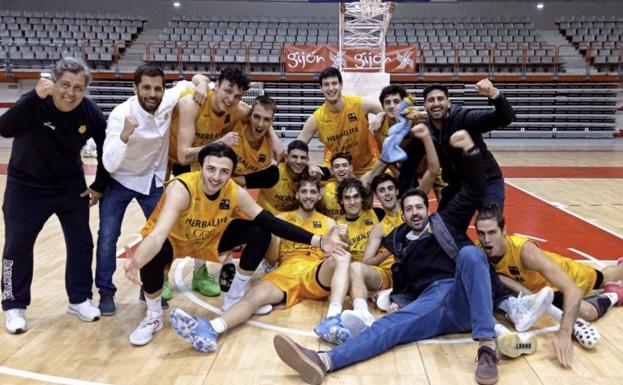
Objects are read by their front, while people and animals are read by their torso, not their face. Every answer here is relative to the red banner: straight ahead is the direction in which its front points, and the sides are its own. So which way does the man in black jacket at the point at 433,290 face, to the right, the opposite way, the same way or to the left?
the same way

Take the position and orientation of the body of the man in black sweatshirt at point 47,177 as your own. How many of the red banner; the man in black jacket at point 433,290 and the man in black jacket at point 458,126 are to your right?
0

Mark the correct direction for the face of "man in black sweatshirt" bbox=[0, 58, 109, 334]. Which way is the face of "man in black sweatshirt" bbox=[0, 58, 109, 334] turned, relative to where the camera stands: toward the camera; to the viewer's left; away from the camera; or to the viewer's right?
toward the camera

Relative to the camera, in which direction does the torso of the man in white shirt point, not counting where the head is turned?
toward the camera

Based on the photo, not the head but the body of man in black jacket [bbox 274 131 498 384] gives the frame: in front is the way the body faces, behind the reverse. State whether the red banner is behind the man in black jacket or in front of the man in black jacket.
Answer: behind

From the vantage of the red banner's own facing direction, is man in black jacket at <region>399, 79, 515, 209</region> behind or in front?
in front

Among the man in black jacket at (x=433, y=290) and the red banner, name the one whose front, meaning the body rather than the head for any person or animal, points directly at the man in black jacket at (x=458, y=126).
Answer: the red banner

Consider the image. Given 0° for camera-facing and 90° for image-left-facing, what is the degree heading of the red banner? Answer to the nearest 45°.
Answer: approximately 0°

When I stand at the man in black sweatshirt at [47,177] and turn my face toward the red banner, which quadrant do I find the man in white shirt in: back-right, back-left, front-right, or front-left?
front-right

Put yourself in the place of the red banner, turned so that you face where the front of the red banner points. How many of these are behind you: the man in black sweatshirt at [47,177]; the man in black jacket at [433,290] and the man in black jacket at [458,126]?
0

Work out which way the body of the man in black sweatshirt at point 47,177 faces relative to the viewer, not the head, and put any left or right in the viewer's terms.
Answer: facing the viewer

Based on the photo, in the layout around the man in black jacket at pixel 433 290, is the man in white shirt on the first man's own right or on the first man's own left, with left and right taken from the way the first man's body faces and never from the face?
on the first man's own right

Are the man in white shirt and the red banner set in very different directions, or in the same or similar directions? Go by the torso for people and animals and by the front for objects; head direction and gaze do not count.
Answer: same or similar directions

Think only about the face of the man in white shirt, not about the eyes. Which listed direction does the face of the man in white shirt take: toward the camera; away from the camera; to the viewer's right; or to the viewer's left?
toward the camera

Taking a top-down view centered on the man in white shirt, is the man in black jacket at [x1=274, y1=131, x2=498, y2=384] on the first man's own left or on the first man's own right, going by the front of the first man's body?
on the first man's own left

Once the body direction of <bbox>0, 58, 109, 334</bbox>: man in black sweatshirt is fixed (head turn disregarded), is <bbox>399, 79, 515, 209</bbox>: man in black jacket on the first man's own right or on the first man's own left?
on the first man's own left
